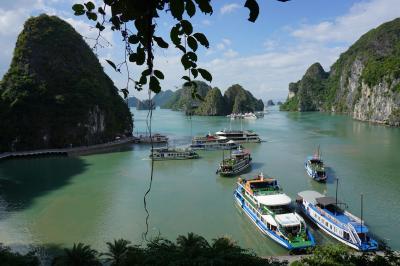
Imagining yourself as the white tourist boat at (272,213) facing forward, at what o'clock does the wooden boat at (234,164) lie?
The wooden boat is roughly at 7 o'clock from the white tourist boat.

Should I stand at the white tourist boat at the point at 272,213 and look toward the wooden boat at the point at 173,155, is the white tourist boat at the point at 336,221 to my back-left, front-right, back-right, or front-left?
back-right

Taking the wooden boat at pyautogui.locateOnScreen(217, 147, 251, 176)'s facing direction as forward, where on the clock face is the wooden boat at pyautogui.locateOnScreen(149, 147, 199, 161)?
the wooden boat at pyautogui.locateOnScreen(149, 147, 199, 161) is roughly at 3 o'clock from the wooden boat at pyautogui.locateOnScreen(217, 147, 251, 176).

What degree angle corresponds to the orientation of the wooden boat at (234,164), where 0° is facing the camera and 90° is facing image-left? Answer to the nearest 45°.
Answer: approximately 45°

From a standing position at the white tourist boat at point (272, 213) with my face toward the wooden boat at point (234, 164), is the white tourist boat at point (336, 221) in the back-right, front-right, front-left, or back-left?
back-right

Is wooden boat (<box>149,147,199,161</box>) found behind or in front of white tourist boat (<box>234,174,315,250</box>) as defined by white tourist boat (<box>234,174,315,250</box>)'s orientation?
behind

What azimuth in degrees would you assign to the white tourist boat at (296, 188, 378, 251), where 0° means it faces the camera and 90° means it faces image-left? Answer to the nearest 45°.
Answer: approximately 315°
